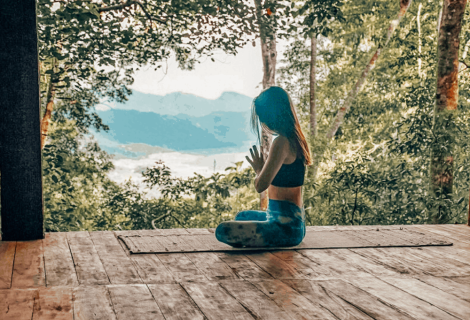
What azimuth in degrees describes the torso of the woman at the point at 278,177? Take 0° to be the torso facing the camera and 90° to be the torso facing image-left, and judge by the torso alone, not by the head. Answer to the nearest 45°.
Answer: approximately 90°

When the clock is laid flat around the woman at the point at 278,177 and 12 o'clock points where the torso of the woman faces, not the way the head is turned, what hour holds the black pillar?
The black pillar is roughly at 12 o'clock from the woman.
